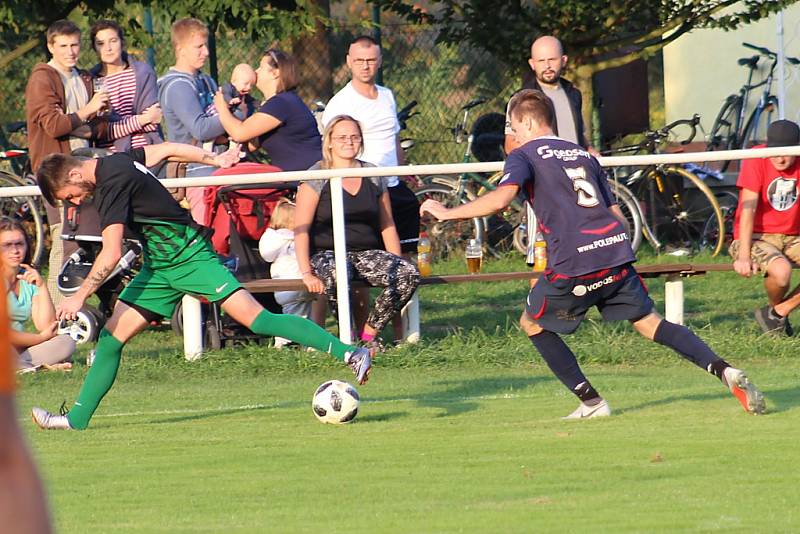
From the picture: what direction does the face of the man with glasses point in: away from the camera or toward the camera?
toward the camera

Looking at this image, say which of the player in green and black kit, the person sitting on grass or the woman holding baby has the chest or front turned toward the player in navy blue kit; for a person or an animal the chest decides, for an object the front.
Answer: the person sitting on grass

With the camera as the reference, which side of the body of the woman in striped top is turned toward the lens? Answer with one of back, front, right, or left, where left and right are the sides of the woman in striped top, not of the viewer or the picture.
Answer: front

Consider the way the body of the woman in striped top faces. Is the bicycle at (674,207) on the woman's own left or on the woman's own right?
on the woman's own left

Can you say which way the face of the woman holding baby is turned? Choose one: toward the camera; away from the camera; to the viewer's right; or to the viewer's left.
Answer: to the viewer's left

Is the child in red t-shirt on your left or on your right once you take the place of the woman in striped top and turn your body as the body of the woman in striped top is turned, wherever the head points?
on your left

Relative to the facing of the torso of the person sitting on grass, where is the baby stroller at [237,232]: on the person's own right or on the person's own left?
on the person's own left

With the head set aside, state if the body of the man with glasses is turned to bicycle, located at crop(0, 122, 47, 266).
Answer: no

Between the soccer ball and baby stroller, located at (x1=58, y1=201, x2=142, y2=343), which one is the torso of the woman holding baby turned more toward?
the baby stroller

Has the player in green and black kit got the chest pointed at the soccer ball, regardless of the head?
no

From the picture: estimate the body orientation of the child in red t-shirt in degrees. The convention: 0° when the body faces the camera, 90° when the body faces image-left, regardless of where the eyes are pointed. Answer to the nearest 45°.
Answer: approximately 0°

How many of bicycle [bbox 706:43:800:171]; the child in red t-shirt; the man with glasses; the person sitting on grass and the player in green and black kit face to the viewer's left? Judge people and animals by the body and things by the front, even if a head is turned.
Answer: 1

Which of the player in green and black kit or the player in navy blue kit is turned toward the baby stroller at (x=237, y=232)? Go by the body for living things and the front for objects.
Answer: the player in navy blue kit

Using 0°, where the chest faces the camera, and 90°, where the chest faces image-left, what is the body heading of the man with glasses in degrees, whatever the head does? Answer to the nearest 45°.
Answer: approximately 0°

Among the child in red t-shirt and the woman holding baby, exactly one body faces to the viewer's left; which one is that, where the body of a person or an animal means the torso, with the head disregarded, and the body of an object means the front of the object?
the woman holding baby

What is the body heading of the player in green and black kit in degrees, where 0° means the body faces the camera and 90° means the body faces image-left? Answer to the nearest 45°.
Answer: approximately 90°

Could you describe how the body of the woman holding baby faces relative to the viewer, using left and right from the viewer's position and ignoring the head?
facing to the left of the viewer

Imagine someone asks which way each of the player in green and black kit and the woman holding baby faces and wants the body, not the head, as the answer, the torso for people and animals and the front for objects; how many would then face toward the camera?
0

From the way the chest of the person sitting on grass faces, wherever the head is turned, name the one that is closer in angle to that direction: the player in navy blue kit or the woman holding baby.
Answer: the player in navy blue kit
